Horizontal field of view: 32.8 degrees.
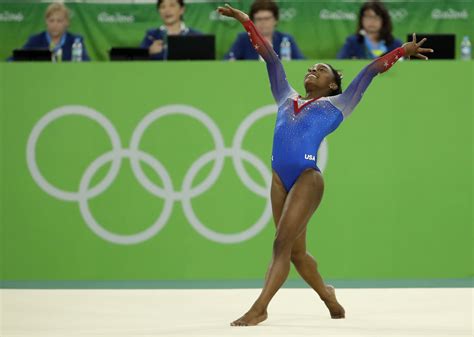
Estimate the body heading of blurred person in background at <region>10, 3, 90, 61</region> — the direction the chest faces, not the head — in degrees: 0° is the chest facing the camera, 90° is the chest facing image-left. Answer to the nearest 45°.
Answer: approximately 0°

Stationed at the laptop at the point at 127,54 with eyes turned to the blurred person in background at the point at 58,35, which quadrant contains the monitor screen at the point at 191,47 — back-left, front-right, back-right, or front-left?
back-right

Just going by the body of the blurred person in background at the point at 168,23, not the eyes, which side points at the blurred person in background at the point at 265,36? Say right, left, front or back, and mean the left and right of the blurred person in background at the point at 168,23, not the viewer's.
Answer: left

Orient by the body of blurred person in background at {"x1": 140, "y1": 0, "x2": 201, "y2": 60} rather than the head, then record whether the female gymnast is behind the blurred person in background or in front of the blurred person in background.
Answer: in front

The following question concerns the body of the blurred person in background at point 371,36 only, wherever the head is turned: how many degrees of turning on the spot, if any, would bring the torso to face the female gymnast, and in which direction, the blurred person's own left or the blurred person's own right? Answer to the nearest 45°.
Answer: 0° — they already face them

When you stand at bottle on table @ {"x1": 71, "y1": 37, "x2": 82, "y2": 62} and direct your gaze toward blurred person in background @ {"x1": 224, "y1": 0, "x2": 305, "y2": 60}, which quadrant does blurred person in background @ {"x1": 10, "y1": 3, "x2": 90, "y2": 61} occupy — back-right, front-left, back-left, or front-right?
back-left

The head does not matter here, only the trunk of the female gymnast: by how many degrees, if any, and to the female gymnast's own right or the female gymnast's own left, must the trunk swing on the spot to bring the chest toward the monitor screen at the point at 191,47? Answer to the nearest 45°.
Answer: approximately 135° to the female gymnast's own right

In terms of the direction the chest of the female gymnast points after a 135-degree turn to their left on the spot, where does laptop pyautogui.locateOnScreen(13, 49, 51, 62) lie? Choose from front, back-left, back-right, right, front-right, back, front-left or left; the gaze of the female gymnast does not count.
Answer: back-left
